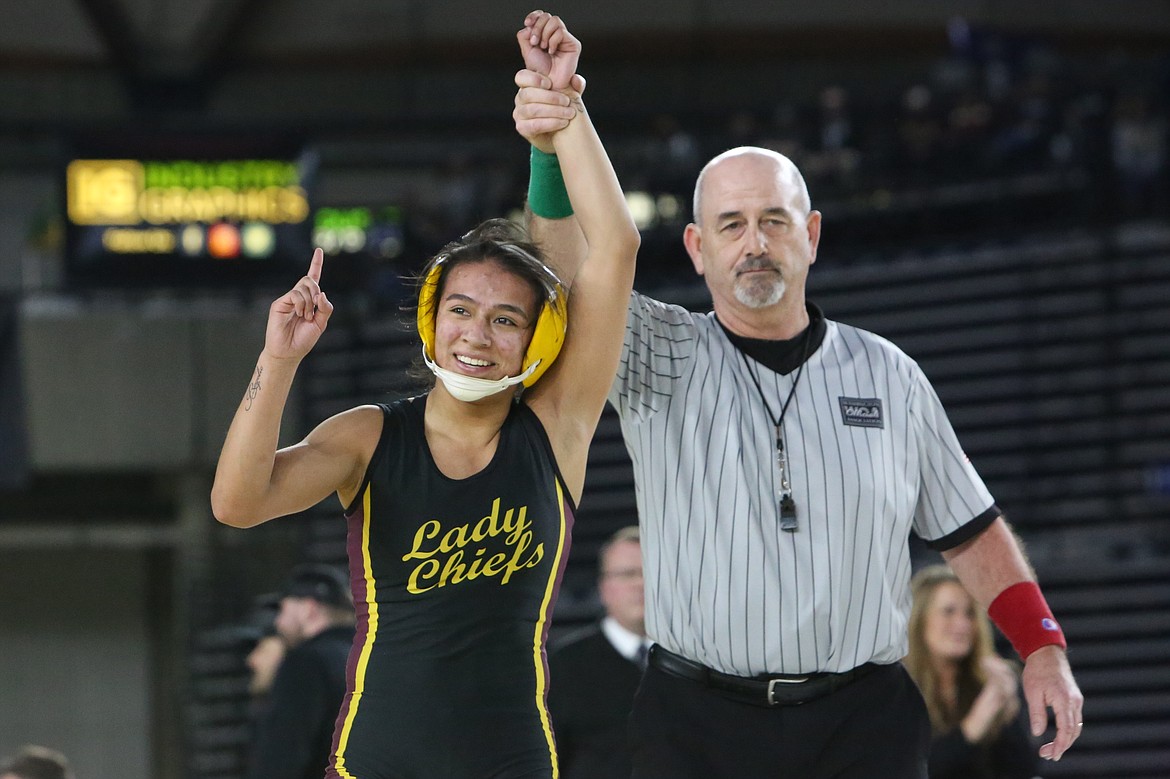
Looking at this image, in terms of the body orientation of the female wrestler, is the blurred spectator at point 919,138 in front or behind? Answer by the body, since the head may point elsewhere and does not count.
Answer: behind

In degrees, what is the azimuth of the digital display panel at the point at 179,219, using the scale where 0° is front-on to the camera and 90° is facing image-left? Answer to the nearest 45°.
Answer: approximately 0°

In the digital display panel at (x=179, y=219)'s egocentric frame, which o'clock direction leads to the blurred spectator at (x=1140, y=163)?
The blurred spectator is roughly at 10 o'clock from the digital display panel.

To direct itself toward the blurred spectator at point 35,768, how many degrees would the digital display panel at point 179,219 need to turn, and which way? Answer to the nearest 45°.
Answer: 0° — it already faces them

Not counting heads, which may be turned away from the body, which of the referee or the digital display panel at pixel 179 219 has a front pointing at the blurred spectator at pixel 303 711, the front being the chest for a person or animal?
the digital display panel

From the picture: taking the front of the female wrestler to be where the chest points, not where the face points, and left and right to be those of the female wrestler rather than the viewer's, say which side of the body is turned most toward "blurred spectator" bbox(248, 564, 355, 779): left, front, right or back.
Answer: back

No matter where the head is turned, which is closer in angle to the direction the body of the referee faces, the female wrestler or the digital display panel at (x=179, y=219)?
the female wrestler

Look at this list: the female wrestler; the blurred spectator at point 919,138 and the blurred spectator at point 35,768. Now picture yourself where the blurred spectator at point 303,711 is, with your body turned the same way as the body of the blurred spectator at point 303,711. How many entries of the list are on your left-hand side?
1

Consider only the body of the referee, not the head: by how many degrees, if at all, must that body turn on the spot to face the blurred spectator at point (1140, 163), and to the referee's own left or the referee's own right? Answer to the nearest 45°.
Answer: approximately 180°
